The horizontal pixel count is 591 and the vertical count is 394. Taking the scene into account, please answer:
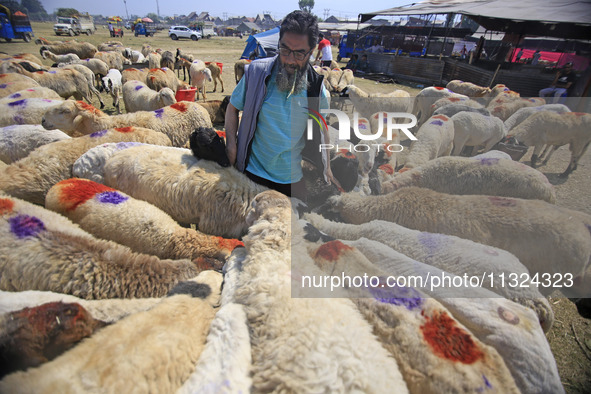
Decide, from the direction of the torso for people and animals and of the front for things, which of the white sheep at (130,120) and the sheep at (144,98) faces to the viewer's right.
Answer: the sheep

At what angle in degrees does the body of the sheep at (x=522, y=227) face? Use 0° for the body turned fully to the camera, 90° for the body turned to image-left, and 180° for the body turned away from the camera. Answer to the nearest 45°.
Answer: approximately 90°

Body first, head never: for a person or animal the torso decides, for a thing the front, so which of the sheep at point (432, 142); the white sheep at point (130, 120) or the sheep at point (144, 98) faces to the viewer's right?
the sheep at point (144, 98)

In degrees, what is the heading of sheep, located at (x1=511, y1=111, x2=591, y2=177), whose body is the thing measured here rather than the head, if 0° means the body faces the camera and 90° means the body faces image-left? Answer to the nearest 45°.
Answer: approximately 90°

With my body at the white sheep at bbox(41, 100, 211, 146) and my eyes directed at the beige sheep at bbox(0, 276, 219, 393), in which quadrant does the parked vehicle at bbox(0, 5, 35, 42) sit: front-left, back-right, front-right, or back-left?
back-right

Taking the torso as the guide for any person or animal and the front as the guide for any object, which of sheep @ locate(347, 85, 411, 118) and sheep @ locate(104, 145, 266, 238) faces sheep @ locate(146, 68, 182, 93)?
sheep @ locate(347, 85, 411, 118)

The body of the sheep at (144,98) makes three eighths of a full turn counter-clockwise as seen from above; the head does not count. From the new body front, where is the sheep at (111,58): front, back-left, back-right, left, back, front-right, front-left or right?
front-right

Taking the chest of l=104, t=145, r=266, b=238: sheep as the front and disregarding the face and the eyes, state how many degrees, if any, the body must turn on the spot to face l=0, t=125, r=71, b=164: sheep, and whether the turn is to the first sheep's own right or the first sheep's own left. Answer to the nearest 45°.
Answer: approximately 180°

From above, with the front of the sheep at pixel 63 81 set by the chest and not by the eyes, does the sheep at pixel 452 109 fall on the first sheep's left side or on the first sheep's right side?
on the first sheep's left side

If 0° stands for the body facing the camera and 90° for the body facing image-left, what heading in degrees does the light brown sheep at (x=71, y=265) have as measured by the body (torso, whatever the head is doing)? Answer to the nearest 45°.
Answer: approximately 270°

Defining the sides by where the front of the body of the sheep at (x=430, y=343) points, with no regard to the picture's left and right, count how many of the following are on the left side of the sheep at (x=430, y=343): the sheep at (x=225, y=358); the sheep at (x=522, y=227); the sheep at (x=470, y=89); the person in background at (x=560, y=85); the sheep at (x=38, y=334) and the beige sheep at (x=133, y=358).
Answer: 3

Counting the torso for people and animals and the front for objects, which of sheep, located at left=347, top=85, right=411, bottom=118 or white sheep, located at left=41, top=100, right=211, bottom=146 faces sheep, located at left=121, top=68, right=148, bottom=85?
sheep, located at left=347, top=85, right=411, bottom=118

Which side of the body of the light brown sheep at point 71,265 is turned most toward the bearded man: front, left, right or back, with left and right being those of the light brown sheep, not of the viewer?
front
